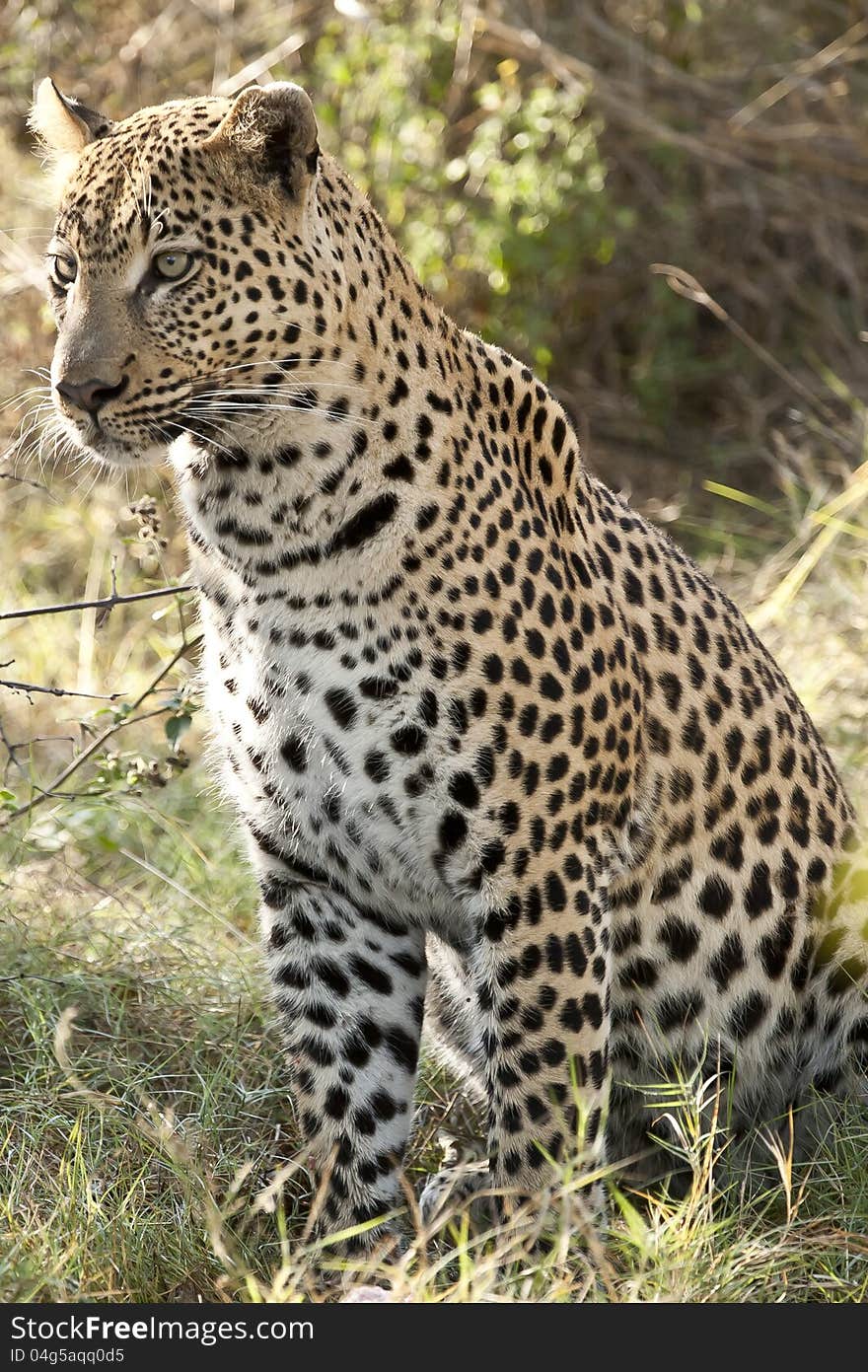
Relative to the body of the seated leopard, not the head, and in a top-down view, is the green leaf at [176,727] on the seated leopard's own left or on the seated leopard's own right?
on the seated leopard's own right

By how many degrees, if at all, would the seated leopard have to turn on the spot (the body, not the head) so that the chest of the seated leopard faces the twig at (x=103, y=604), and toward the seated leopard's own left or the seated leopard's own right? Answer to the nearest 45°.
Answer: approximately 90° to the seated leopard's own right

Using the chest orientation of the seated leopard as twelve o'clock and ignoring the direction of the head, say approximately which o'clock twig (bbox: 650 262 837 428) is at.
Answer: The twig is roughly at 5 o'clock from the seated leopard.

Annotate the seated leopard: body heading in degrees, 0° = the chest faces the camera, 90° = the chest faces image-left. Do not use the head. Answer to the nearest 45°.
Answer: approximately 45°
